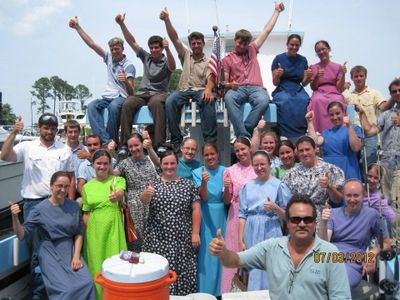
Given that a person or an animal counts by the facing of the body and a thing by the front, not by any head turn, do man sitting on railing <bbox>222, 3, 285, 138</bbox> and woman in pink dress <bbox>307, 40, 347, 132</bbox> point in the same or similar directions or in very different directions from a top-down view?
same or similar directions

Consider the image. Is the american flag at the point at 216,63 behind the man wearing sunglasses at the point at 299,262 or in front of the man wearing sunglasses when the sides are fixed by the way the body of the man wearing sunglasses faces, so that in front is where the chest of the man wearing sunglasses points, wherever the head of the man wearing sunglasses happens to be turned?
behind

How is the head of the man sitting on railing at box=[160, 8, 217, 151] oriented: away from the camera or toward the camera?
toward the camera

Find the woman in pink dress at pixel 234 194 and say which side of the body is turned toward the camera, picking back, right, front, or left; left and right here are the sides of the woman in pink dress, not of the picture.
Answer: front

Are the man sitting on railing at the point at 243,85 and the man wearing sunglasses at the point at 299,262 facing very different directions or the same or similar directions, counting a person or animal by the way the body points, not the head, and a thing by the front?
same or similar directions

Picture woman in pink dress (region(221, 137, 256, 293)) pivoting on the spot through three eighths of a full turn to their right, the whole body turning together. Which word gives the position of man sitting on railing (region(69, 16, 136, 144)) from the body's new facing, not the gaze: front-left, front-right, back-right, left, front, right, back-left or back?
front

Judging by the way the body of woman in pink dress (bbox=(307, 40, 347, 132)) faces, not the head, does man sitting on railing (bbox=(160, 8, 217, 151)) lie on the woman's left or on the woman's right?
on the woman's right

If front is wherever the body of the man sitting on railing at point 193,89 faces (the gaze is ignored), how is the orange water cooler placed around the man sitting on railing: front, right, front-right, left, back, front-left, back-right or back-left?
front

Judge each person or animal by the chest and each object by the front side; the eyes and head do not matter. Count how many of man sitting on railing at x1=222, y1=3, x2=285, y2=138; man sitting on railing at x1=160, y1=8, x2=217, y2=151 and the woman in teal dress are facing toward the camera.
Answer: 3

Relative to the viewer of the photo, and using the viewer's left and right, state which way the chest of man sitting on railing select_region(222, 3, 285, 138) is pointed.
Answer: facing the viewer

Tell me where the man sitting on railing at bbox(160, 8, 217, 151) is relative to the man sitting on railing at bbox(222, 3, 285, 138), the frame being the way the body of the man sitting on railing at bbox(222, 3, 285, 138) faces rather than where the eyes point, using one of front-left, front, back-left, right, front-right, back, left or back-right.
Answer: right

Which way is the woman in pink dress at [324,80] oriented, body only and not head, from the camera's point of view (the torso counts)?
toward the camera

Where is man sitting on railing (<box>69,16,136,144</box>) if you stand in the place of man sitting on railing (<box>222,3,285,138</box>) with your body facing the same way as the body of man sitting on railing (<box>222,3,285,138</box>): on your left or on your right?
on your right
